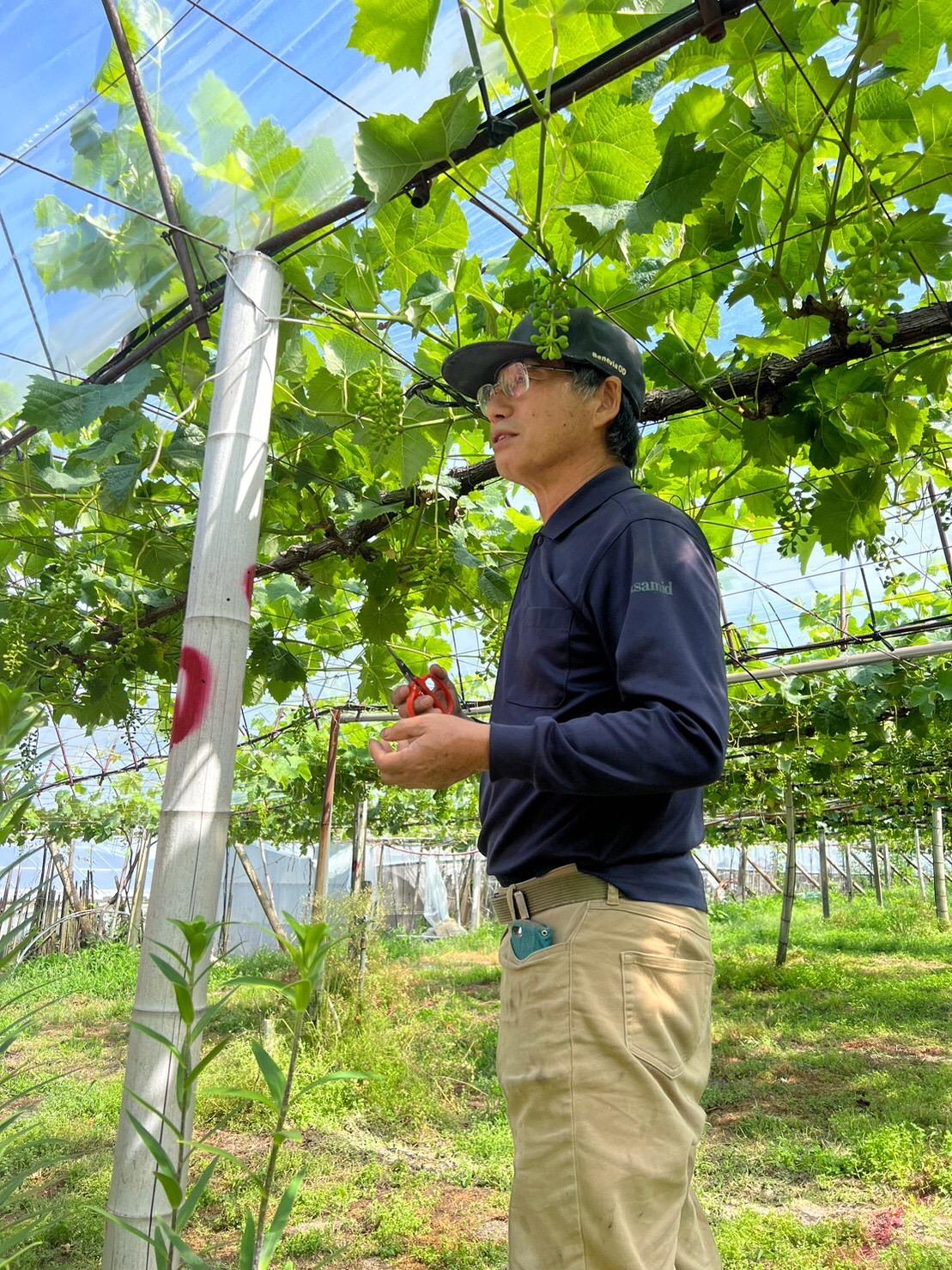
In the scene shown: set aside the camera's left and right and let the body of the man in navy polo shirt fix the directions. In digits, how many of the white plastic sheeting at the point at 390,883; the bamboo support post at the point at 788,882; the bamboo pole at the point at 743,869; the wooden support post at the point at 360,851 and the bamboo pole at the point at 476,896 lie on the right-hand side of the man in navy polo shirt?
5

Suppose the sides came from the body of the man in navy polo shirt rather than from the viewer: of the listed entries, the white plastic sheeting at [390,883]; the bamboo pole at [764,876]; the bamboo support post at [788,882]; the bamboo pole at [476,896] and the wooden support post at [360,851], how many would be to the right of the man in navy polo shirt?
5

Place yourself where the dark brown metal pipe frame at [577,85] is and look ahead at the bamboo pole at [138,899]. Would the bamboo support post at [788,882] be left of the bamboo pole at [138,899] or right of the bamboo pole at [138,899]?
right

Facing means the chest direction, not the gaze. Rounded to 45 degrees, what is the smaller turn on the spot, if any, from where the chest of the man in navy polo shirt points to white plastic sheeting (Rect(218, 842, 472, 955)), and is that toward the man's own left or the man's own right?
approximately 90° to the man's own right

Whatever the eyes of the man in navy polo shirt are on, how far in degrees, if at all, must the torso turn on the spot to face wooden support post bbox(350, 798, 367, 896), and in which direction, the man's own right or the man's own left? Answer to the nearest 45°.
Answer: approximately 90° to the man's own right

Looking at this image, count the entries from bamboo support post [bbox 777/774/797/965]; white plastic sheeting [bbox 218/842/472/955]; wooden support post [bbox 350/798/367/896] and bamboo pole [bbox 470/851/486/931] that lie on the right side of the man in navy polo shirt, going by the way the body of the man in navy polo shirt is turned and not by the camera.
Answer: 4

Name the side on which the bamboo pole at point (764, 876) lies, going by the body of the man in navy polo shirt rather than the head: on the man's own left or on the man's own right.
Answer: on the man's own right

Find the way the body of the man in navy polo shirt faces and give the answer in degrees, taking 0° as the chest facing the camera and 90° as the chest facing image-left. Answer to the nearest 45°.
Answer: approximately 90°

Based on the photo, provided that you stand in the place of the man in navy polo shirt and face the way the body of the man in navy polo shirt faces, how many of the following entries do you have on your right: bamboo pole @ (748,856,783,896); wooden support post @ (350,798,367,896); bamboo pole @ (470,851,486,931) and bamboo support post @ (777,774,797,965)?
4

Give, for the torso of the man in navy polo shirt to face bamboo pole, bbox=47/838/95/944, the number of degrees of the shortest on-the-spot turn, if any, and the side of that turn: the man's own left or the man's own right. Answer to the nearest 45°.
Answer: approximately 45° to the man's own right

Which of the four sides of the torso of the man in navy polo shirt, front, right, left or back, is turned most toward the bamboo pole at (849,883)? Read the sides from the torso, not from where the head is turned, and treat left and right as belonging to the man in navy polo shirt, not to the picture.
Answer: right
